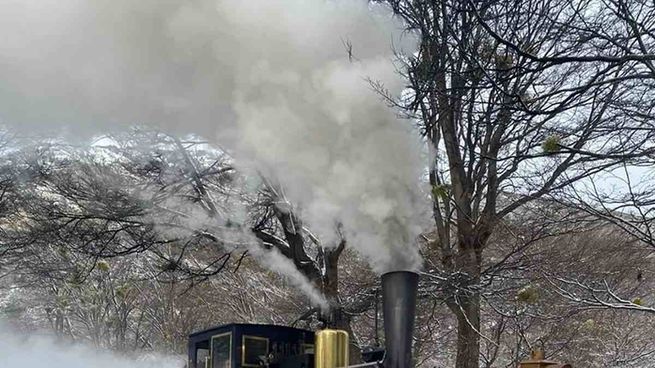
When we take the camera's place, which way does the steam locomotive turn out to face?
facing the viewer and to the right of the viewer
